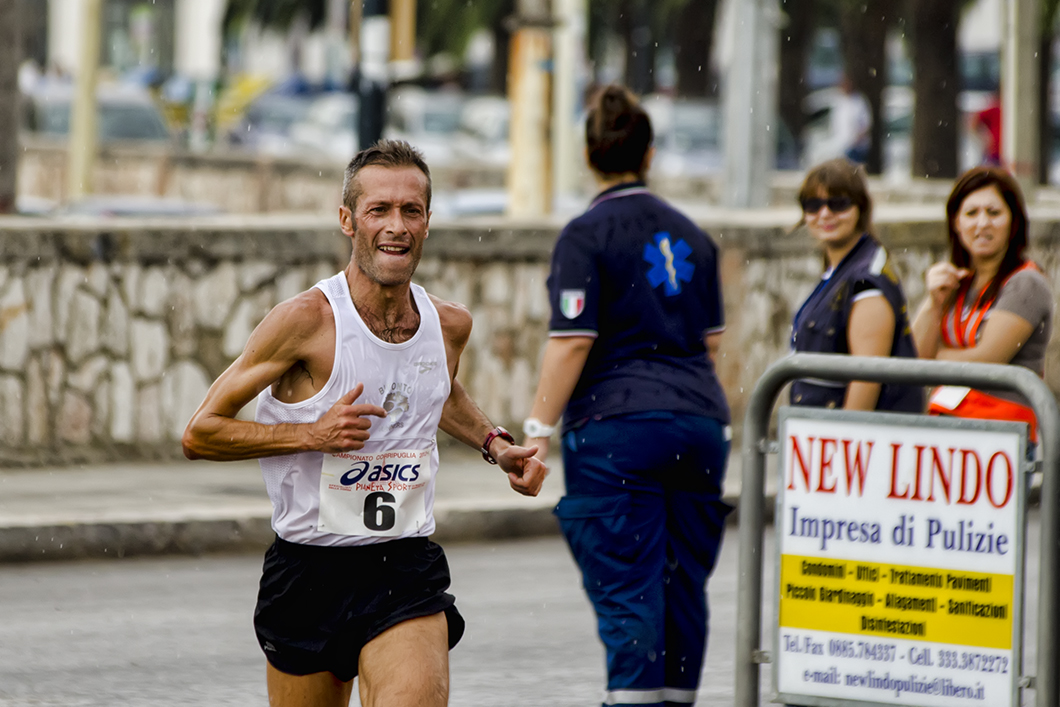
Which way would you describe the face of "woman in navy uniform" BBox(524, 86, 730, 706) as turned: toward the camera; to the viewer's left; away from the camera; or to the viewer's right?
away from the camera

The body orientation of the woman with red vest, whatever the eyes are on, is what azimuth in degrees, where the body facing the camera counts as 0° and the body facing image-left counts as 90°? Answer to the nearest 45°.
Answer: approximately 45°

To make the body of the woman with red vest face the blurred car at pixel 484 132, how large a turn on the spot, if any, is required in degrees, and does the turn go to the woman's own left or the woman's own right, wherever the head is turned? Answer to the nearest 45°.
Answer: approximately 135° to the woman's own right

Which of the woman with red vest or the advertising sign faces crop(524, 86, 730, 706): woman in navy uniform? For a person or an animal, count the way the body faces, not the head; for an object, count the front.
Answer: the woman with red vest

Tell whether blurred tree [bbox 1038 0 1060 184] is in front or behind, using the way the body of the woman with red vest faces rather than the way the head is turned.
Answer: behind

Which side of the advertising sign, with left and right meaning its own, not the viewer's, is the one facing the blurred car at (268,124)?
back

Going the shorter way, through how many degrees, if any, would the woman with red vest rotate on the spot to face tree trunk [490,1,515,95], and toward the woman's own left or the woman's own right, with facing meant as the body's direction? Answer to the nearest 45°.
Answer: approximately 135° to the woman's own right

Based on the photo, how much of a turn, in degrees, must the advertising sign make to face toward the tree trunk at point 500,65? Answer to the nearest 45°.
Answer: approximately 180°

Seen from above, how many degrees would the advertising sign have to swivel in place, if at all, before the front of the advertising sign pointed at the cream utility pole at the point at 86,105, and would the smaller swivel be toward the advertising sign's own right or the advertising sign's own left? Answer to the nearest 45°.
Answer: approximately 135° to the advertising sign's own right

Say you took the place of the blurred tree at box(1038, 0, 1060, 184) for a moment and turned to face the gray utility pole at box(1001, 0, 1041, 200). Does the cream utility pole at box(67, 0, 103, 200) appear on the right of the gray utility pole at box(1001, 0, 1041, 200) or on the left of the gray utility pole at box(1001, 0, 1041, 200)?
right

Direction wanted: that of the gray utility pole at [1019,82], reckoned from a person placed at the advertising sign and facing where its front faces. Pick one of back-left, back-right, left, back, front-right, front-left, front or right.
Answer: back

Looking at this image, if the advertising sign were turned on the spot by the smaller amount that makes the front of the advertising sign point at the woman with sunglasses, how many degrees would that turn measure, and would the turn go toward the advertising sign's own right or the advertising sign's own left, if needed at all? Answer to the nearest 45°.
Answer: approximately 180°

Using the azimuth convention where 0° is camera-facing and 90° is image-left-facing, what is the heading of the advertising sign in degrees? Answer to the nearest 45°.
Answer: approximately 0°
